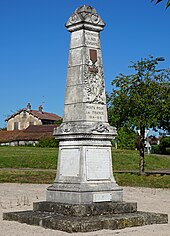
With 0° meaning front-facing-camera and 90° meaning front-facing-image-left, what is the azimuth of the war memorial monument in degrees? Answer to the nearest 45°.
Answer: approximately 315°

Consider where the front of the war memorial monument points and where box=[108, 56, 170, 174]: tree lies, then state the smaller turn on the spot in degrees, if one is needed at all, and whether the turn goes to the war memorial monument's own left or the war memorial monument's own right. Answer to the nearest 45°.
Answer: approximately 135° to the war memorial monument's own left
